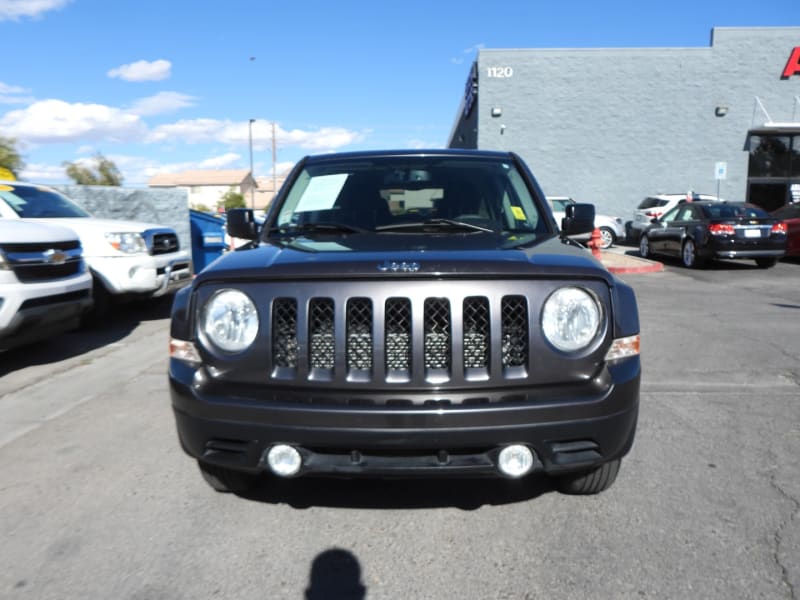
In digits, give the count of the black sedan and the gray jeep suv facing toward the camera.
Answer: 1

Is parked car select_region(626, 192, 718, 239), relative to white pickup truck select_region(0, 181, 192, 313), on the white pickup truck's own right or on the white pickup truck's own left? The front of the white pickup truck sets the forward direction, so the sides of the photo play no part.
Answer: on the white pickup truck's own left

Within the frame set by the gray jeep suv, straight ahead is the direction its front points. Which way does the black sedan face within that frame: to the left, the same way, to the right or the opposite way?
the opposite way

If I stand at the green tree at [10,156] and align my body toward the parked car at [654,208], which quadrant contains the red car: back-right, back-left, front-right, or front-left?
front-right

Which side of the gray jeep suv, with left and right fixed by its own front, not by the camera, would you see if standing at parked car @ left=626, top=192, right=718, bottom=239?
back

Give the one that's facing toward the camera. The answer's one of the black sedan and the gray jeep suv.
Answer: the gray jeep suv

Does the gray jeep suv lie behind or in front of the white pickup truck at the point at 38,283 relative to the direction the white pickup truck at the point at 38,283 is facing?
in front

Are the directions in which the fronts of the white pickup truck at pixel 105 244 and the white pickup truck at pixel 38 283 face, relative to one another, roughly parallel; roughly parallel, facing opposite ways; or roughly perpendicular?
roughly parallel

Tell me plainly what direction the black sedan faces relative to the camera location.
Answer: facing away from the viewer and to the left of the viewer

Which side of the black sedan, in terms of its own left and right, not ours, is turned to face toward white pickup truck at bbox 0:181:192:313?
left

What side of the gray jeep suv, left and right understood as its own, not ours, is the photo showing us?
front

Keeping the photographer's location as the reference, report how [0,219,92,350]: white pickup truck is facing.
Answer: facing the viewer and to the right of the viewer

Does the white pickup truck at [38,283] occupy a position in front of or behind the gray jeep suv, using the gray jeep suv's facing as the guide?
behind

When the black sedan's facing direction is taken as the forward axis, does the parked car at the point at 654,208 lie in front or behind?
in front
